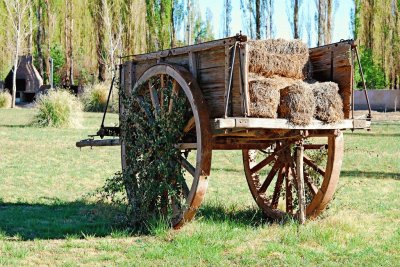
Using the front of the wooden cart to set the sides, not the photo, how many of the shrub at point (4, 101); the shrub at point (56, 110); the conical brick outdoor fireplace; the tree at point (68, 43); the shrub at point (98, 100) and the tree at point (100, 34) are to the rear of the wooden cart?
0

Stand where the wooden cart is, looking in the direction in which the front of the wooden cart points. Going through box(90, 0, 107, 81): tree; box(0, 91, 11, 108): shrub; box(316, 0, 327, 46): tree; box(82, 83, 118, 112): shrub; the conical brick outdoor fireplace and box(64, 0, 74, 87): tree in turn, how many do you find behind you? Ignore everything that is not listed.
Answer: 0

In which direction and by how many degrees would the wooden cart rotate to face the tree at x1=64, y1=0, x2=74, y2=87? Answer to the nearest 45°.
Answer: approximately 45° to its right

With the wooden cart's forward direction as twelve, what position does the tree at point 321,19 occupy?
The tree is roughly at 2 o'clock from the wooden cart.

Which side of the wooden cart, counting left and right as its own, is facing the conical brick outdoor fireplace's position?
front

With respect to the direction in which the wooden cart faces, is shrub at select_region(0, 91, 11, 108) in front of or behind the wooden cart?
in front

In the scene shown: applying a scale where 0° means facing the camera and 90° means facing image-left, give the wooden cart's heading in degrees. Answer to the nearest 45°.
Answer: approximately 135°

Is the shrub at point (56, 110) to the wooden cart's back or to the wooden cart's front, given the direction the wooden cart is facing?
to the front

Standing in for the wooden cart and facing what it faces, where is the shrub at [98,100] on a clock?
The shrub is roughly at 1 o'clock from the wooden cart.
